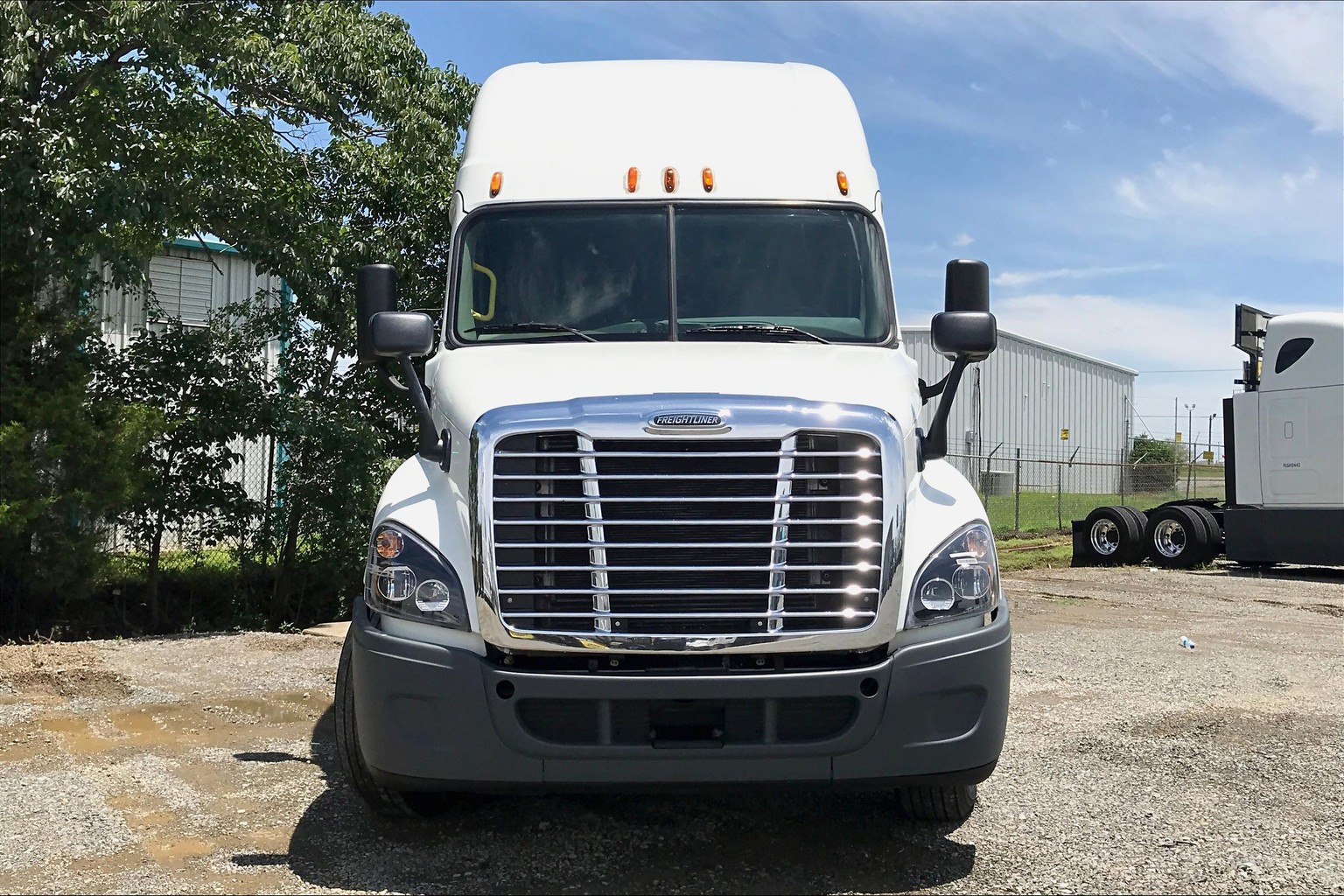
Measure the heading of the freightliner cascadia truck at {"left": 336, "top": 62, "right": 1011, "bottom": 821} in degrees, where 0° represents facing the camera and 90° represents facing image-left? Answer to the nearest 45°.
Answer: approximately 0°

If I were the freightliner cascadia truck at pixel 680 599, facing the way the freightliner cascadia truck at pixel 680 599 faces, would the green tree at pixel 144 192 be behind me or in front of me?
behind

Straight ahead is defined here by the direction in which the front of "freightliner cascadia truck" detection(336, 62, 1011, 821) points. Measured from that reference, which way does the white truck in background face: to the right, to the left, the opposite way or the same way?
to the left

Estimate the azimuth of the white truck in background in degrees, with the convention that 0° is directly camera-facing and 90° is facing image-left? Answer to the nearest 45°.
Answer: approximately 270°

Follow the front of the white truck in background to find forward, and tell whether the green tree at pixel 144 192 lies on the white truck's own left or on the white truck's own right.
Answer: on the white truck's own right

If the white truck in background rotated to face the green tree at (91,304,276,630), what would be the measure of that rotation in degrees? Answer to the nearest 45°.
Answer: approximately 135° to its right

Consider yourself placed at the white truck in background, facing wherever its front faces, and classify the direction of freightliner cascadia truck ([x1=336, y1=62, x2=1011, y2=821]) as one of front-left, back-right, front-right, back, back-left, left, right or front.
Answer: right

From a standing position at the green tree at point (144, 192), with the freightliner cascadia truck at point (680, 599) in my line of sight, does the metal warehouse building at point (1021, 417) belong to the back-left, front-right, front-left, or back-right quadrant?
back-left

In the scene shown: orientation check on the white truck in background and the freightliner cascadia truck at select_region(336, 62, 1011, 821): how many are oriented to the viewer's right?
1

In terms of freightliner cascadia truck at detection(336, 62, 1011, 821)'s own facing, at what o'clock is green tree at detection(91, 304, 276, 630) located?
The green tree is roughly at 5 o'clock from the freightliner cascadia truck.
